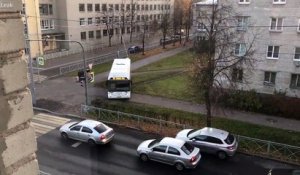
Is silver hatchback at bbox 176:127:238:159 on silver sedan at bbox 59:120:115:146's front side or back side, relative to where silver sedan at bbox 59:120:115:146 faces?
on the back side

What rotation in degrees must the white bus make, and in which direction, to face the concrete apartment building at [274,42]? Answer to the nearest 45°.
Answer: approximately 90° to its left

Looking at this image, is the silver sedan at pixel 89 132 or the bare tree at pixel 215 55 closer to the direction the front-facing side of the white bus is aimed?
the silver sedan

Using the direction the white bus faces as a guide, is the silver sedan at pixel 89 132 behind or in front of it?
in front

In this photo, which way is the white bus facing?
toward the camera

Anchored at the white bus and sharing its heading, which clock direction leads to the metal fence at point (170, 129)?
The metal fence is roughly at 11 o'clock from the white bus.

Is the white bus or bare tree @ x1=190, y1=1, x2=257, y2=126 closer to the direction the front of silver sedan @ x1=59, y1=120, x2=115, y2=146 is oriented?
the white bus

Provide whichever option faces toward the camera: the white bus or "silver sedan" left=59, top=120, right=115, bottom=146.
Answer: the white bus

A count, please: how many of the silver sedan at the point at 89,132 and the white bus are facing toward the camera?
1

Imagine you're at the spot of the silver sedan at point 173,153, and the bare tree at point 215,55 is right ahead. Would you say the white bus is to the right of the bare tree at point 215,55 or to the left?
left

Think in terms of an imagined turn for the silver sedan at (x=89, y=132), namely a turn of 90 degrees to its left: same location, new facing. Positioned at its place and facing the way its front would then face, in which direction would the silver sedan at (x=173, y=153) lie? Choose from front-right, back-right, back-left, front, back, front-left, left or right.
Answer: left

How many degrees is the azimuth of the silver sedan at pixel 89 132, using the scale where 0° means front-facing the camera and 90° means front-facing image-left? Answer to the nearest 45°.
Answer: approximately 135°

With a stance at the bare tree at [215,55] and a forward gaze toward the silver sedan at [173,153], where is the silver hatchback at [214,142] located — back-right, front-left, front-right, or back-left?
front-left

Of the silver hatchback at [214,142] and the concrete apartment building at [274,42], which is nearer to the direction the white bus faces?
the silver hatchback

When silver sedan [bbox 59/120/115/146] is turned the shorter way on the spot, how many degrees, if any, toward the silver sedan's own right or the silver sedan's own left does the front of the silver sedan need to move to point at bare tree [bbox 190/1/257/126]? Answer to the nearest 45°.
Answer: approximately 135° to the silver sedan's own right

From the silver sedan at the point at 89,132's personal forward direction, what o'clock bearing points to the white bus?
The white bus is roughly at 2 o'clock from the silver sedan.

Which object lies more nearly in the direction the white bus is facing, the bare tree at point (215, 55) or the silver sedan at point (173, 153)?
the silver sedan
